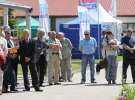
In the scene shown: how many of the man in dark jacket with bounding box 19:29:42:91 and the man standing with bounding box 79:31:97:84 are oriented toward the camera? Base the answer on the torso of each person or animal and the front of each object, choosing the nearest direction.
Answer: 2

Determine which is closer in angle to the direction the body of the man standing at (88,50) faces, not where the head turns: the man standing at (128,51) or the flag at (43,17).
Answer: the man standing

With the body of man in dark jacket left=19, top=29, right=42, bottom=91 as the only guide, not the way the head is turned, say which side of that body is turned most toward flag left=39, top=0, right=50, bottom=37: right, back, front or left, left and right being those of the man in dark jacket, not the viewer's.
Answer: back

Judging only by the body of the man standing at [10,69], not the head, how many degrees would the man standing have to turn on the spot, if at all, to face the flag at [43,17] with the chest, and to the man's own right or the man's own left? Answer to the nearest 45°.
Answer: approximately 135° to the man's own left

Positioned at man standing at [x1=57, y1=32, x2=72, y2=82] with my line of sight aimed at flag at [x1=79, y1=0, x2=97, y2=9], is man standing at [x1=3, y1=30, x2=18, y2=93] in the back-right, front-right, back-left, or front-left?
back-left

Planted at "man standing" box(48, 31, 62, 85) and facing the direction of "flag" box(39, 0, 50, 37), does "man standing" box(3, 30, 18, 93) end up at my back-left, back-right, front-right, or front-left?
back-left

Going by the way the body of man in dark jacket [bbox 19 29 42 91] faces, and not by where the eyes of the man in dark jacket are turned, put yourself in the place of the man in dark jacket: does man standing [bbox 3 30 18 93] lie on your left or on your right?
on your right

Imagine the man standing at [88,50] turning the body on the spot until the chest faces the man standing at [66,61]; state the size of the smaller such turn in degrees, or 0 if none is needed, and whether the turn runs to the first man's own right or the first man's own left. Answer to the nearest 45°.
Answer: approximately 135° to the first man's own right
